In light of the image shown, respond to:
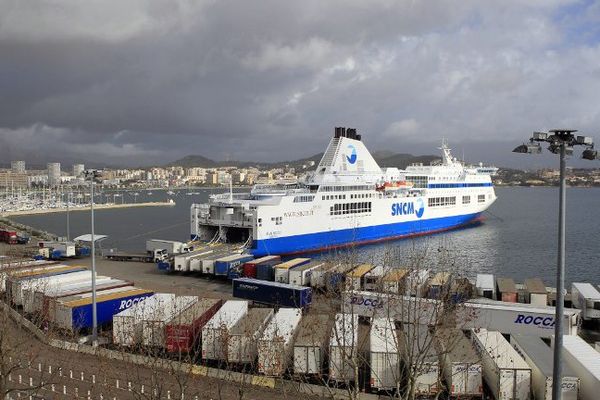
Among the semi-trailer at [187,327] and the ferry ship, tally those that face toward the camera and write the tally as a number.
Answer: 0

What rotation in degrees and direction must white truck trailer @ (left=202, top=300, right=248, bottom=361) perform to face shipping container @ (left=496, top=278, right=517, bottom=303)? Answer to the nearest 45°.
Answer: approximately 45° to its right

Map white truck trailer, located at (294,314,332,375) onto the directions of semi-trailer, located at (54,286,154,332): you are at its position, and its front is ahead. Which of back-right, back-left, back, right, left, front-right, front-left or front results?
right

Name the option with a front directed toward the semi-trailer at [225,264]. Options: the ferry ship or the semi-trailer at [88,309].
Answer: the semi-trailer at [88,309]

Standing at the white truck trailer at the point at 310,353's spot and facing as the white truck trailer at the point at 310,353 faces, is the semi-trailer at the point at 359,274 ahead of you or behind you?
ahead

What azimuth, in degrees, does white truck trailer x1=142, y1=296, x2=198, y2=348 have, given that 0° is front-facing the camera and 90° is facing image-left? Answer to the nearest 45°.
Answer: approximately 225°

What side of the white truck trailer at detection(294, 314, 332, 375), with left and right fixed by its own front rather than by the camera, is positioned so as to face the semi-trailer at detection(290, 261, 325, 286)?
front

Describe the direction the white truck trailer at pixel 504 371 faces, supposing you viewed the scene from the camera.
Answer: facing away from the viewer and to the left of the viewer

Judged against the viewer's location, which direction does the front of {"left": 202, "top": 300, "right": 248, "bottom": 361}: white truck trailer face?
facing away from the viewer and to the right of the viewer

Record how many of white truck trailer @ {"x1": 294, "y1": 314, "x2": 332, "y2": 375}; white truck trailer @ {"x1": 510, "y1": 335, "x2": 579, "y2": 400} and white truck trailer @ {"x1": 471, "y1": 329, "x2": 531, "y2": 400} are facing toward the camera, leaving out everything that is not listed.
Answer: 0

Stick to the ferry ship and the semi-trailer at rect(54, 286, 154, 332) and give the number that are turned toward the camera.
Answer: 0

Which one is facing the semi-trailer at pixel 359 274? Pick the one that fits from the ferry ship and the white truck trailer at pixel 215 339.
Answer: the white truck trailer

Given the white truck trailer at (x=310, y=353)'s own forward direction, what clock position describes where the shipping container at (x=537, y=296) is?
The shipping container is roughly at 2 o'clock from the white truck trailer.

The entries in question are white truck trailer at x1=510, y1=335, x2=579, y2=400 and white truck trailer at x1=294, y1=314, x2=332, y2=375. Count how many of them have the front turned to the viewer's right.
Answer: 0

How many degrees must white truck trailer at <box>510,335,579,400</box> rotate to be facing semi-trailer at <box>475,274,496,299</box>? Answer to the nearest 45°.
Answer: approximately 45° to its right

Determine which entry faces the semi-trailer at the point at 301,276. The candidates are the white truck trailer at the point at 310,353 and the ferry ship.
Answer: the white truck trailer
